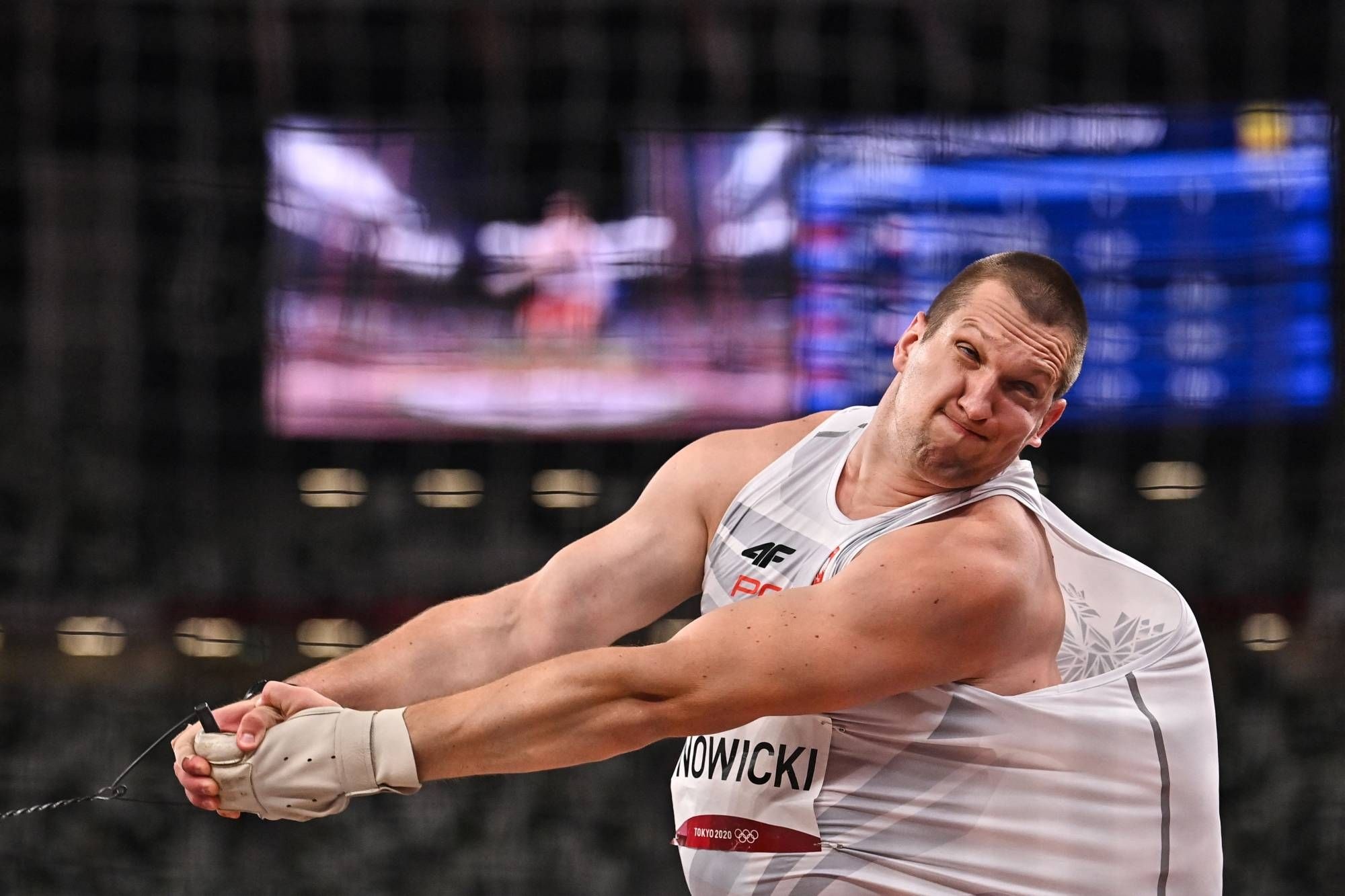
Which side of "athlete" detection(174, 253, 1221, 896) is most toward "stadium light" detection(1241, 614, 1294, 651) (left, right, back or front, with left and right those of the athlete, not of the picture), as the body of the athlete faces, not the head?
back

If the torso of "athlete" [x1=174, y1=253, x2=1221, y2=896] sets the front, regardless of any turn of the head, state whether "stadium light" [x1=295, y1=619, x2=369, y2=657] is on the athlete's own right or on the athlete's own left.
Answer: on the athlete's own right

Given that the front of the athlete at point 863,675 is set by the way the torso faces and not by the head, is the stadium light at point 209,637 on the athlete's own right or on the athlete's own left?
on the athlete's own right

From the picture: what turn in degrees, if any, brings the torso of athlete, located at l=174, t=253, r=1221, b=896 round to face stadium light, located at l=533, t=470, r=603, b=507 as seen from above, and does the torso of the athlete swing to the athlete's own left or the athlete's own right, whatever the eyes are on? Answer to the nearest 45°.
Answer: approximately 135° to the athlete's own right

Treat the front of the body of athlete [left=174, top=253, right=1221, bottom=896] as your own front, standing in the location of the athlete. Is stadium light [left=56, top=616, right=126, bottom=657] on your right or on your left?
on your right

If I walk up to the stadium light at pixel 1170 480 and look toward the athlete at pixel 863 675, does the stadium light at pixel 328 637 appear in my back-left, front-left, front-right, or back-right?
front-right

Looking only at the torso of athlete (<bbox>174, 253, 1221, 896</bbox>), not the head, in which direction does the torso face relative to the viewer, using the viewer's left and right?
facing the viewer and to the left of the viewer

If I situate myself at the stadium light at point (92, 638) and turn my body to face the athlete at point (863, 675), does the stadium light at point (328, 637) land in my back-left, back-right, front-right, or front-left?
front-left

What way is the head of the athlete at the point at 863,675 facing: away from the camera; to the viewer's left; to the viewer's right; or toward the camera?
toward the camera

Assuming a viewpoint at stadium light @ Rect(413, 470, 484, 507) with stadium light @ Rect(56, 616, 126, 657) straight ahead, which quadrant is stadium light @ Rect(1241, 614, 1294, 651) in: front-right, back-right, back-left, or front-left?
back-left
